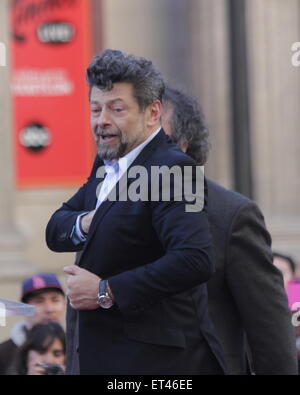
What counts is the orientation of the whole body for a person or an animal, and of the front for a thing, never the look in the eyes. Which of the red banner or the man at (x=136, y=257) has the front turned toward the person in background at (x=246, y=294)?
the red banner

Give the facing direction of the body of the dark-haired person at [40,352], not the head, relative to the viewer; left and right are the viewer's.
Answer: facing the viewer and to the right of the viewer

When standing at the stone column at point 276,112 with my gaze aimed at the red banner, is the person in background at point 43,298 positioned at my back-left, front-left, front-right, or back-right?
front-left

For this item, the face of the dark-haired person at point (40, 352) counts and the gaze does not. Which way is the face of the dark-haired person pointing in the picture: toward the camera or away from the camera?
toward the camera

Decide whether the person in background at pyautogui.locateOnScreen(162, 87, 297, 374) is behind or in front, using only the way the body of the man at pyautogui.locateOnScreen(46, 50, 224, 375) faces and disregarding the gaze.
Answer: behind

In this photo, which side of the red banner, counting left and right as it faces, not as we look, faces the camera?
front

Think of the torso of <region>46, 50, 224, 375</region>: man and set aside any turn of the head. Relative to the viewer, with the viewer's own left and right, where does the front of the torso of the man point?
facing the viewer and to the left of the viewer

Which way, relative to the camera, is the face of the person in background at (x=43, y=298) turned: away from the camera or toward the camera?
toward the camera

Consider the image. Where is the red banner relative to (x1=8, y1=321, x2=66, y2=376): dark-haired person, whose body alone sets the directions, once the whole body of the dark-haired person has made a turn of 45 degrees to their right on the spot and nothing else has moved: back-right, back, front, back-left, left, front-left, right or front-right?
back
